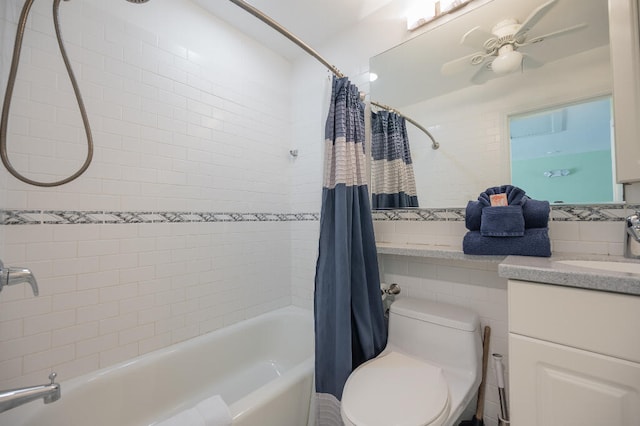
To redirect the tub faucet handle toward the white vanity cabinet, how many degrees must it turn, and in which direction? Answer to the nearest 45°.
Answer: approximately 45° to its right

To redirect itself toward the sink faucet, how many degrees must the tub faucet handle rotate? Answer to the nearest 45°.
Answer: approximately 45° to its right

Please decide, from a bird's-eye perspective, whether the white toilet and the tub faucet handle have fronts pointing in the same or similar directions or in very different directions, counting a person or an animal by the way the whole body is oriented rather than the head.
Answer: very different directions

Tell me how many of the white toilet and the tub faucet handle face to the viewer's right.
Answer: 1

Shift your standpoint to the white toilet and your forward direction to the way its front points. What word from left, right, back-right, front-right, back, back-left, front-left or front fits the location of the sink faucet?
back-left

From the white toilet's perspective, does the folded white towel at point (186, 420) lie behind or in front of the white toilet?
in front

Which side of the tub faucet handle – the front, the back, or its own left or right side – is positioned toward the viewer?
right

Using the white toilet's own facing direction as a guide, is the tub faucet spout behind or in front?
in front

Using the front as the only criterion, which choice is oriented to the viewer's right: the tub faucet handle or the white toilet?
the tub faucet handle

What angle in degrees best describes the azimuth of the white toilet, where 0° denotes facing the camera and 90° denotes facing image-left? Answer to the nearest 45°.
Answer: approximately 45°

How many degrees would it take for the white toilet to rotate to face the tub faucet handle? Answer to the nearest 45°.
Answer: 0° — it already faces it
